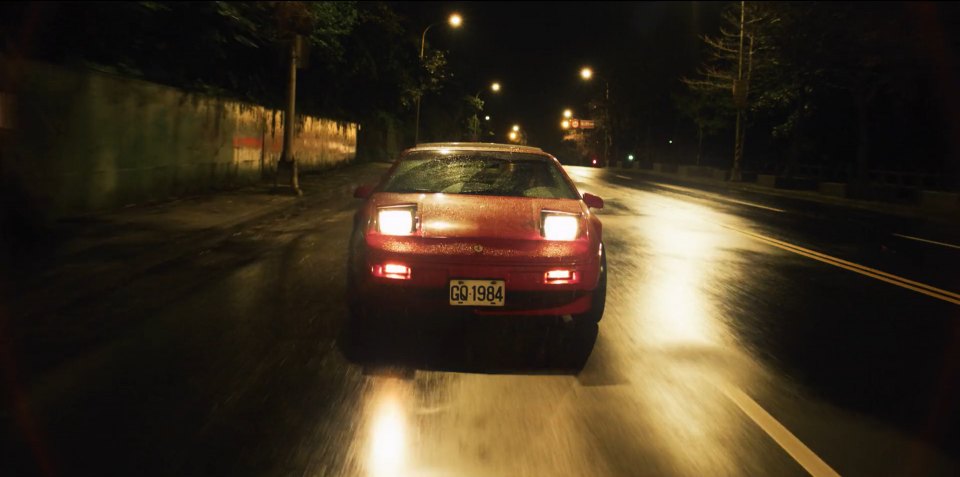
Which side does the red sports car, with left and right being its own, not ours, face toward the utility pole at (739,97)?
back

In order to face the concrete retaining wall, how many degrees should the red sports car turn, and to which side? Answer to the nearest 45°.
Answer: approximately 135° to its right

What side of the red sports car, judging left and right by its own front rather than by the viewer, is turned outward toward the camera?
front

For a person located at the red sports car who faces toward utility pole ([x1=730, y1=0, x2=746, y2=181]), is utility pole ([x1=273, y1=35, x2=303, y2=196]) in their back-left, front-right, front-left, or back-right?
front-left

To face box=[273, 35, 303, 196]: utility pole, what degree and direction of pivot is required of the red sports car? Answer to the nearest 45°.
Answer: approximately 180°
